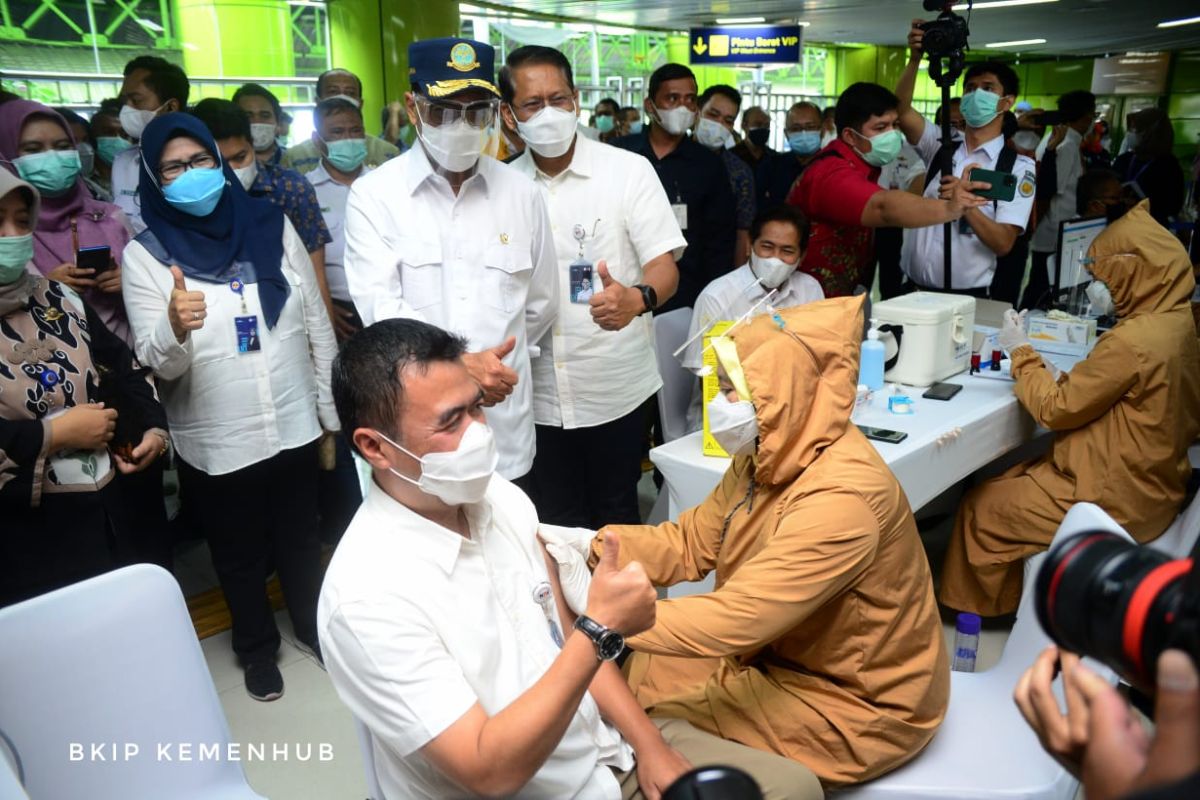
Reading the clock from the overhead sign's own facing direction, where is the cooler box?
The cooler box is roughly at 12 o'clock from the overhead sign.

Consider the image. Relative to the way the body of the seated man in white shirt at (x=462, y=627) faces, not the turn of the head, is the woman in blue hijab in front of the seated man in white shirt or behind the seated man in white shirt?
behind

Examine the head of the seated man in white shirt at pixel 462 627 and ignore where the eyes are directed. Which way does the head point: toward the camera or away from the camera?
toward the camera

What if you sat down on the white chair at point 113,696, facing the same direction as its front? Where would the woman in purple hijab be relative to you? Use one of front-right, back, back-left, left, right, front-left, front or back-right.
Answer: back-left

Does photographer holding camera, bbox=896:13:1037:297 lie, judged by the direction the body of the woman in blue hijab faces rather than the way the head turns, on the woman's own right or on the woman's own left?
on the woman's own left

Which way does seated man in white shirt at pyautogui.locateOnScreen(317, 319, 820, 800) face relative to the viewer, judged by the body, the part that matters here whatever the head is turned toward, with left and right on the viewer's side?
facing the viewer and to the right of the viewer

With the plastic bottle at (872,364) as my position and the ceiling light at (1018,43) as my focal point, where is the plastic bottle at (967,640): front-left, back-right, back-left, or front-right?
back-right

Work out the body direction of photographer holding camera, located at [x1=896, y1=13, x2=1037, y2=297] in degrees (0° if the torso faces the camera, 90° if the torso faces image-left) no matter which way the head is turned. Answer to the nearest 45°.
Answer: approximately 45°

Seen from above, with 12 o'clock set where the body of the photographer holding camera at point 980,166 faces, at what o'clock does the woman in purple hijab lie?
The woman in purple hijab is roughly at 12 o'clock from the photographer holding camera.

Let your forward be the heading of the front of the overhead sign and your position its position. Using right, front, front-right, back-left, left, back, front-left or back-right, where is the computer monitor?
front

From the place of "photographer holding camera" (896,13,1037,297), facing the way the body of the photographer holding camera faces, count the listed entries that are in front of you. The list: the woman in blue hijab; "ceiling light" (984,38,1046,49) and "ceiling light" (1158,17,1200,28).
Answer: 1

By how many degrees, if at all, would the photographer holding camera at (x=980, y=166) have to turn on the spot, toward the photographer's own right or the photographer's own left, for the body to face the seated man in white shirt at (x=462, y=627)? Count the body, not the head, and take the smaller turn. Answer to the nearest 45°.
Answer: approximately 45° to the photographer's own left

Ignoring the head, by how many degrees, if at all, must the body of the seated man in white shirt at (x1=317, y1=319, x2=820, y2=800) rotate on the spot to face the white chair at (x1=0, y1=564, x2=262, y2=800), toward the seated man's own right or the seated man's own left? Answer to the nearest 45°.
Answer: approximately 135° to the seated man's own right

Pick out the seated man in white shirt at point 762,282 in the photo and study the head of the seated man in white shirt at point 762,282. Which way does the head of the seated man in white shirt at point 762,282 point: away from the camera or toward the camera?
toward the camera

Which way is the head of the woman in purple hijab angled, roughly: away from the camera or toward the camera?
toward the camera

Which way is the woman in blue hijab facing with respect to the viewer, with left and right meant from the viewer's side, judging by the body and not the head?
facing the viewer

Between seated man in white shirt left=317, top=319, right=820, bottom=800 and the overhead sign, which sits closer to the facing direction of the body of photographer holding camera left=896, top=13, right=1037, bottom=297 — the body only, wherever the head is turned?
the seated man in white shirt

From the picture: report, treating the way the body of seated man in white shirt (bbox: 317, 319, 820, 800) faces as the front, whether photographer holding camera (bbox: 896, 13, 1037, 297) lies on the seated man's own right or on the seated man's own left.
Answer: on the seated man's own left

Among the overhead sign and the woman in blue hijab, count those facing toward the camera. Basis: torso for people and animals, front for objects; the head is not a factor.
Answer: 2

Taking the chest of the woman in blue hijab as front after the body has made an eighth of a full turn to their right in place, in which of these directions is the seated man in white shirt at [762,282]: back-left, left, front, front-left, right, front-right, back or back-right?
back-left
